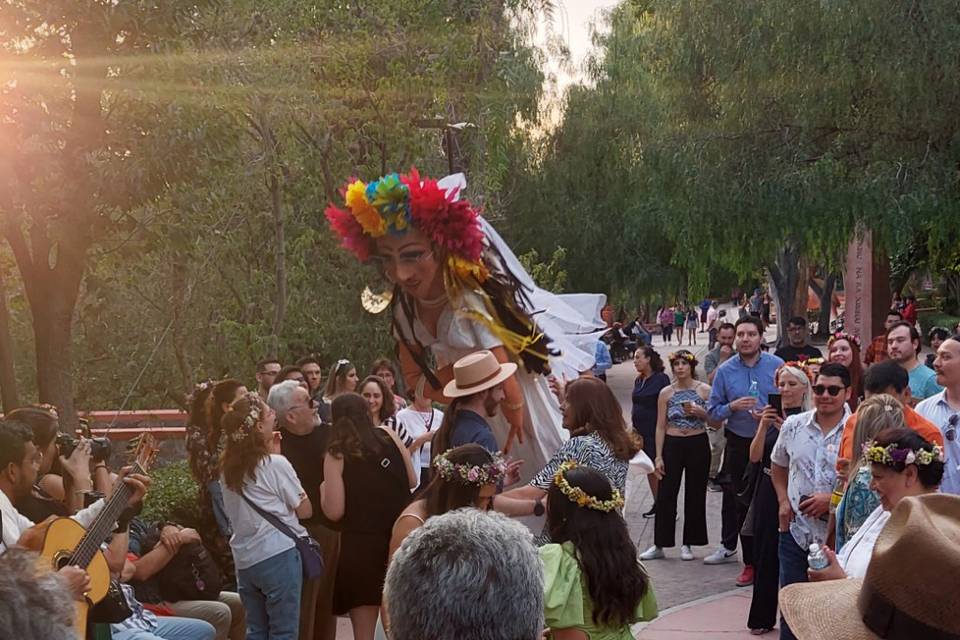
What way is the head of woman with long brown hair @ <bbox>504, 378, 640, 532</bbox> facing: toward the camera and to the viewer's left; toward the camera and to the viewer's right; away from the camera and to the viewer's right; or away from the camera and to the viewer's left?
away from the camera and to the viewer's left

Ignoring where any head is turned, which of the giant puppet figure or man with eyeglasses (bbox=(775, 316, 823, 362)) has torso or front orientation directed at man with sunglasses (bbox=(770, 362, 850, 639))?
man with eyeglasses (bbox=(775, 316, 823, 362))

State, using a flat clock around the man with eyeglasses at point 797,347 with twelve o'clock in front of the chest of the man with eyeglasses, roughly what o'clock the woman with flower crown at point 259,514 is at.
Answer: The woman with flower crown is roughly at 1 o'clock from the man with eyeglasses.

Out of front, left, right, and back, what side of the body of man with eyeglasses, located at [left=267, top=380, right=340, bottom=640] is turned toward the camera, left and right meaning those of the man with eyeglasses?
right

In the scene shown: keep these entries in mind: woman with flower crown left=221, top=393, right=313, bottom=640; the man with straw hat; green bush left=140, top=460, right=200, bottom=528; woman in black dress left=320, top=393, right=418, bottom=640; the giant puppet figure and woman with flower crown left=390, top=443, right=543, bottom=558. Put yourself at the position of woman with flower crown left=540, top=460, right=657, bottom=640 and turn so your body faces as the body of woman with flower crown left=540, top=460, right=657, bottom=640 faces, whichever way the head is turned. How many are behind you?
0

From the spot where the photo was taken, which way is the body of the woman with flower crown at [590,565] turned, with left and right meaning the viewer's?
facing away from the viewer and to the left of the viewer

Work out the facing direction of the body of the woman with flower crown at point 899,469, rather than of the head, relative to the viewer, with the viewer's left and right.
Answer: facing to the left of the viewer

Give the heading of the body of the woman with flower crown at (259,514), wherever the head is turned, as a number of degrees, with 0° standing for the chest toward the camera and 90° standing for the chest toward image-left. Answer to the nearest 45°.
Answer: approximately 225°

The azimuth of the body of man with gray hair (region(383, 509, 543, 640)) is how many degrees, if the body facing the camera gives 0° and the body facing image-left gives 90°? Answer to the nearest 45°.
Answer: approximately 180°

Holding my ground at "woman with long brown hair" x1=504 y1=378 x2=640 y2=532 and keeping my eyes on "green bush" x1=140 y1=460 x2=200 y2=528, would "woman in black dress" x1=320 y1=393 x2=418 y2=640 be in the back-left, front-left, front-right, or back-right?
front-left

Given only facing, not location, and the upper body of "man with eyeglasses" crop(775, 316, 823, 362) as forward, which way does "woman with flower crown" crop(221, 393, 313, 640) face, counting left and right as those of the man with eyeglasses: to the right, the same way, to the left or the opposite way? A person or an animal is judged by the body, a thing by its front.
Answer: the opposite way

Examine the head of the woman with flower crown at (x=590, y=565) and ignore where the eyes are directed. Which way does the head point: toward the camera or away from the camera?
away from the camera

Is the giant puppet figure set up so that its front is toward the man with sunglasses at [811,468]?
no

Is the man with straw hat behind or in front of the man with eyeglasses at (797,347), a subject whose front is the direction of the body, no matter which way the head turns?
in front

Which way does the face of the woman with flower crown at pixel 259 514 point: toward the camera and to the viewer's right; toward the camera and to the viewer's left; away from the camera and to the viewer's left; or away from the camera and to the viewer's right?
away from the camera and to the viewer's right
